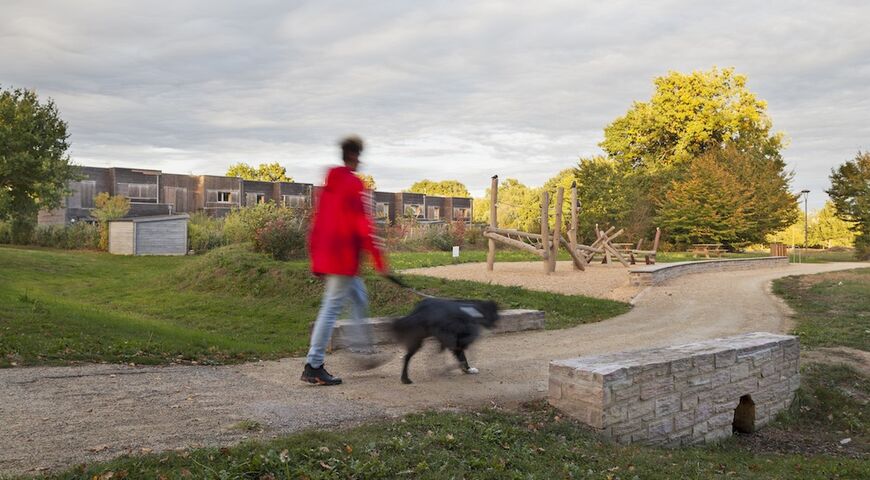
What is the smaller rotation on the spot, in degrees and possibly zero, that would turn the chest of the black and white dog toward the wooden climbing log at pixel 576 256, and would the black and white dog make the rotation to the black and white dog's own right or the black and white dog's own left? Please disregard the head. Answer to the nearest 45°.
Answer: approximately 90° to the black and white dog's own left

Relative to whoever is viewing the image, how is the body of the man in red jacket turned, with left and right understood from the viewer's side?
facing away from the viewer and to the right of the viewer

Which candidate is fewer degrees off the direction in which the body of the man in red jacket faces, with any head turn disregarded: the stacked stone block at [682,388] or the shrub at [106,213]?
the stacked stone block

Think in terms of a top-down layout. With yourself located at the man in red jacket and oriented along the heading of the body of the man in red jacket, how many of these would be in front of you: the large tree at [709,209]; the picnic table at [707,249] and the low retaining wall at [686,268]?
3

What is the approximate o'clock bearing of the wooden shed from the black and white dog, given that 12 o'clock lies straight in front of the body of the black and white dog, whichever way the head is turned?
The wooden shed is roughly at 8 o'clock from the black and white dog.

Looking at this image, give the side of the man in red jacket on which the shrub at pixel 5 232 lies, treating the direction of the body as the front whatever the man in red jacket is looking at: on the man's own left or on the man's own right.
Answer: on the man's own left

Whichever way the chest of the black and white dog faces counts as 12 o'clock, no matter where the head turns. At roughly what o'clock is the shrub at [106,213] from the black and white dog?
The shrub is roughly at 8 o'clock from the black and white dog.

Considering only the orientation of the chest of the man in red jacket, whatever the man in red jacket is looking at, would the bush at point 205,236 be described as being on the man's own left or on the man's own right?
on the man's own left

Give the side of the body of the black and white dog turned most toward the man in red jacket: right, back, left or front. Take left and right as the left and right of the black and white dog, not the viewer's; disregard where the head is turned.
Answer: back

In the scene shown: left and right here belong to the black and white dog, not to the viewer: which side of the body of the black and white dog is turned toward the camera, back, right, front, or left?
right

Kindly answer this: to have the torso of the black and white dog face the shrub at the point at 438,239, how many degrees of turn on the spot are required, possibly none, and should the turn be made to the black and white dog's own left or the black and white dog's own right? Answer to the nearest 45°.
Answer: approximately 90° to the black and white dog's own left

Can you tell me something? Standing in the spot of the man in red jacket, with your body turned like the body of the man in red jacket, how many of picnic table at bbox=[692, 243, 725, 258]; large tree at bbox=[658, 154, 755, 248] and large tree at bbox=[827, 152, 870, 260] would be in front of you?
3
